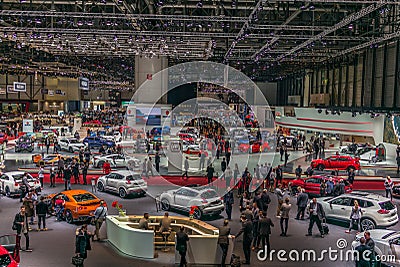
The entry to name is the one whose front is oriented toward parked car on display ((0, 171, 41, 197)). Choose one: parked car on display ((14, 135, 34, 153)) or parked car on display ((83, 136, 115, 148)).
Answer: parked car on display ((14, 135, 34, 153))

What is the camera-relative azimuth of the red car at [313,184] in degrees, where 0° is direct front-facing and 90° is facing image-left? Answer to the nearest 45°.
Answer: approximately 90°

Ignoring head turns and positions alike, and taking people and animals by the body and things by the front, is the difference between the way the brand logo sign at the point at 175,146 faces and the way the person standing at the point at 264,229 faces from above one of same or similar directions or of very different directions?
very different directions

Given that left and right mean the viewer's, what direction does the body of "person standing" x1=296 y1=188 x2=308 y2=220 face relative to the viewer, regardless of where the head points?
facing away from the viewer

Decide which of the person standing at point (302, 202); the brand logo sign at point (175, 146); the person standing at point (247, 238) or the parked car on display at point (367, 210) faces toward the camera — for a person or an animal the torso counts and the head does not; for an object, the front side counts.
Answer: the brand logo sign

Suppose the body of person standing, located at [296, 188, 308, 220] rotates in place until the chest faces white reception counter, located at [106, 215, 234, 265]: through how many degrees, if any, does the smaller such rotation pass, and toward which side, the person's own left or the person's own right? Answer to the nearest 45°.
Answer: approximately 135° to the person's own left

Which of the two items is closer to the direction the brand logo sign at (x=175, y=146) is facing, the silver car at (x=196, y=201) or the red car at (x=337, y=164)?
the silver car

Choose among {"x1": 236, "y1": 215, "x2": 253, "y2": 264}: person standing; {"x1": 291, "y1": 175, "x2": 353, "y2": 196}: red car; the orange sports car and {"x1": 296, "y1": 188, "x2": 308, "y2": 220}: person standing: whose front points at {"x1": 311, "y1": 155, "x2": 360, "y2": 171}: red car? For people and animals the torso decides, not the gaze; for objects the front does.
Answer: {"x1": 296, "y1": 188, "x2": 308, "y2": 220}: person standing

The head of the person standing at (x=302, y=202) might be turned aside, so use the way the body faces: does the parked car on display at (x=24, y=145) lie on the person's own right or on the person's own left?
on the person's own left
